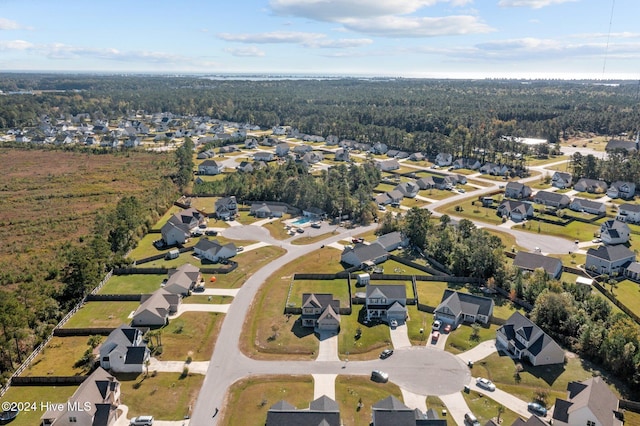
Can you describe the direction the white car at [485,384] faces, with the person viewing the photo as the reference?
facing the viewer and to the right of the viewer

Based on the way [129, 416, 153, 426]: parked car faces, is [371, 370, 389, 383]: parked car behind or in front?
behind

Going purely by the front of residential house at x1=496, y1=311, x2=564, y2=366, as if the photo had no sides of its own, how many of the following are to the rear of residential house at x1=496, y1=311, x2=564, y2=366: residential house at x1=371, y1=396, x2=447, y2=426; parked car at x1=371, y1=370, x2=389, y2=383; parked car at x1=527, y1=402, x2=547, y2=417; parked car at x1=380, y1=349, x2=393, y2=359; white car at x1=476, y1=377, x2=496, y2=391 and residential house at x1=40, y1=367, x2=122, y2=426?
0

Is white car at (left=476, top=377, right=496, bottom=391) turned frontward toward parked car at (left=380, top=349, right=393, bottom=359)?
no

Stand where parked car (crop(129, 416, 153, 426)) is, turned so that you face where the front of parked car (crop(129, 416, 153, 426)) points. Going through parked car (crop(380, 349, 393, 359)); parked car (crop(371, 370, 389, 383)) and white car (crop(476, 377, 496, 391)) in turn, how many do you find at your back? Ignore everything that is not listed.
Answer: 3

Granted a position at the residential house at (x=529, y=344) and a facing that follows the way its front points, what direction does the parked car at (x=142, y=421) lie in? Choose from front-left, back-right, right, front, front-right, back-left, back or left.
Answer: front

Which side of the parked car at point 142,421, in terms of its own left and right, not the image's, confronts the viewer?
left

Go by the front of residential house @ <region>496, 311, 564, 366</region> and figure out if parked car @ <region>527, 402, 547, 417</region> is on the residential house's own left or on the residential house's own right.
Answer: on the residential house's own left

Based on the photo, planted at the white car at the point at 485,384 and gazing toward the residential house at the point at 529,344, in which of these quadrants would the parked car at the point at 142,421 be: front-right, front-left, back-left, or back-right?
back-left

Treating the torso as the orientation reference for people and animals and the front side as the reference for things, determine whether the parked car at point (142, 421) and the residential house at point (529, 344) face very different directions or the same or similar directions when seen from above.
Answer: same or similar directions

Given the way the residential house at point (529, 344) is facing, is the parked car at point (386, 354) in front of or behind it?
in front

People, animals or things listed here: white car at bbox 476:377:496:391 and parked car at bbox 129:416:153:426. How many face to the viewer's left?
1

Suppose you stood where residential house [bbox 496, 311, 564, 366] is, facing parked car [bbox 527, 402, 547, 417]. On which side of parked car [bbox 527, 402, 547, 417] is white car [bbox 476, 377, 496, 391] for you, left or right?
right

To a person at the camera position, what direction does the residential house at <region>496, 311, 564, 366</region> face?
facing the viewer and to the left of the viewer

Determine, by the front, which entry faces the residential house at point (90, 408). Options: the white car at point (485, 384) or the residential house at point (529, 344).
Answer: the residential house at point (529, 344)

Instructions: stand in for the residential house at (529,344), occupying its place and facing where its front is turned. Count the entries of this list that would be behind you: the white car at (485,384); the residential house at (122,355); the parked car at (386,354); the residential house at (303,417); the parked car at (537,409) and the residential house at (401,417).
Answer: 0

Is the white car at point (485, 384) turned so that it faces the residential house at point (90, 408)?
no
